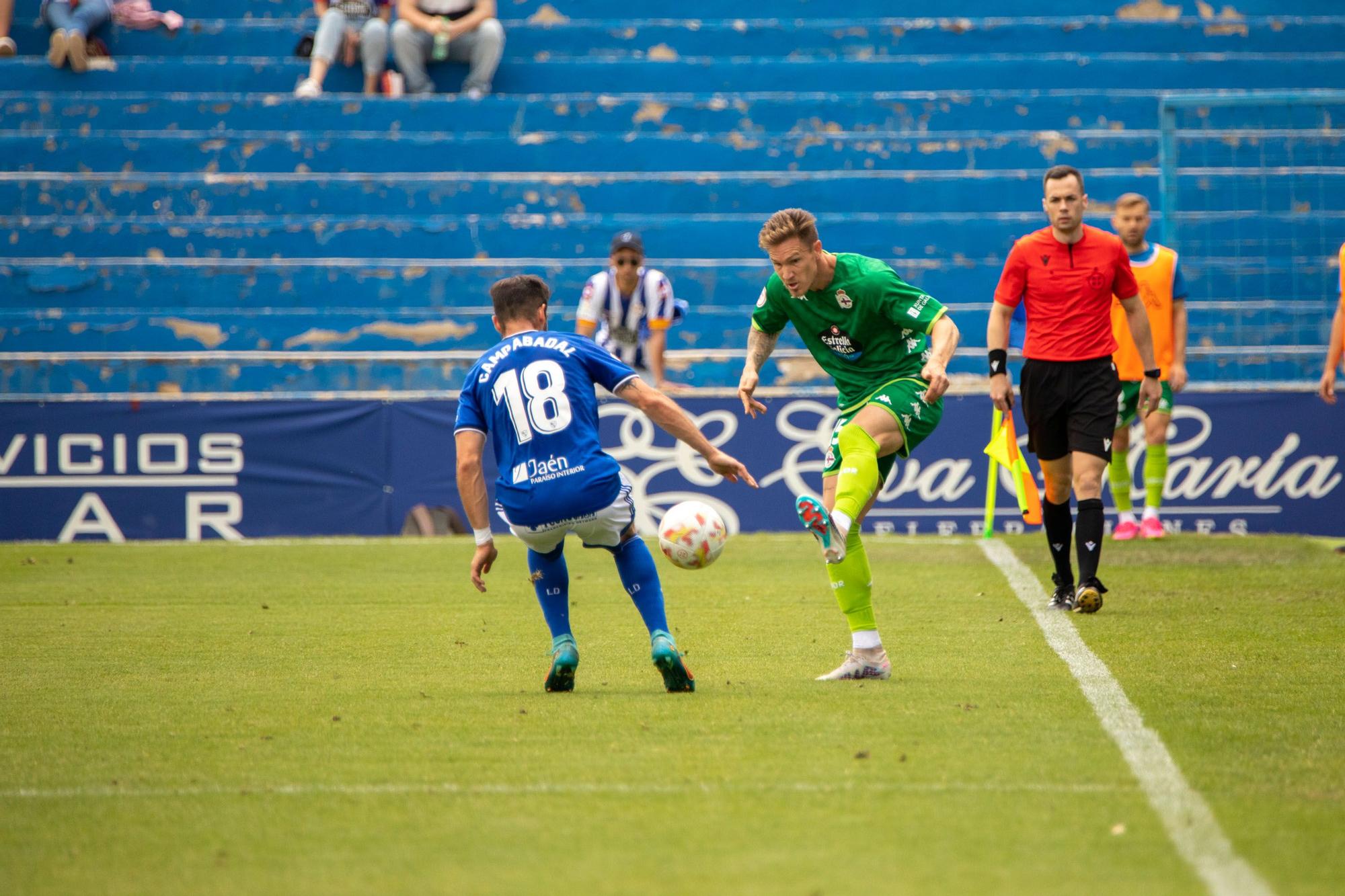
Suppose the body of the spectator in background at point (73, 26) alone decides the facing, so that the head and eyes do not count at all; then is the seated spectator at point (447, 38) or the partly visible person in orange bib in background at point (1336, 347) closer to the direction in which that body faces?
the partly visible person in orange bib in background

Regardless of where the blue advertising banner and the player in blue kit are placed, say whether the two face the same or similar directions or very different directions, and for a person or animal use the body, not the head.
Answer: very different directions

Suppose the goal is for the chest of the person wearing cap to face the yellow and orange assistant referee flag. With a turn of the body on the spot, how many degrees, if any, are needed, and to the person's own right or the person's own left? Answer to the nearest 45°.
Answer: approximately 45° to the person's own left

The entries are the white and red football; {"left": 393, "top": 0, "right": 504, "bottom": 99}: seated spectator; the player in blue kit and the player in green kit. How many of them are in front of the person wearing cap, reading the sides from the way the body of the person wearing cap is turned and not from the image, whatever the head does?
3

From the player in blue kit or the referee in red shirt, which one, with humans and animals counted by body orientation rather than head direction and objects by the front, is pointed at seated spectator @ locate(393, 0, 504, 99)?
the player in blue kit

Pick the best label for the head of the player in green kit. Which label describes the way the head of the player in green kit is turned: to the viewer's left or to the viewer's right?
to the viewer's left

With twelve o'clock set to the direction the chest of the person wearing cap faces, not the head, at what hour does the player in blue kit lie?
The player in blue kit is roughly at 12 o'clock from the person wearing cap.

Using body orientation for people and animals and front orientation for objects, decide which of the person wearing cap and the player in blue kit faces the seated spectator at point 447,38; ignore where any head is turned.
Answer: the player in blue kit

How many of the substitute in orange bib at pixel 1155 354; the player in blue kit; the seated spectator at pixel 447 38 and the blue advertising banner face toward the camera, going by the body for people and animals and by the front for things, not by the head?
3

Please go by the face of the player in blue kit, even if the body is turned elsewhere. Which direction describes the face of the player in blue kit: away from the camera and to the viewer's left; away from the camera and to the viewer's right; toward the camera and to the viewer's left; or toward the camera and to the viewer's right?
away from the camera and to the viewer's right

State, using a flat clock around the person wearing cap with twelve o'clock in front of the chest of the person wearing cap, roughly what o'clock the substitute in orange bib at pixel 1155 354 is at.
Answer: The substitute in orange bib is roughly at 10 o'clock from the person wearing cap.
